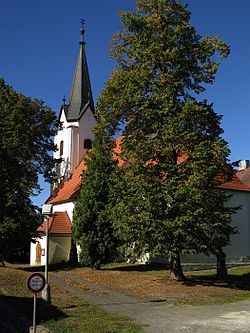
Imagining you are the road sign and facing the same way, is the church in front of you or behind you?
behind

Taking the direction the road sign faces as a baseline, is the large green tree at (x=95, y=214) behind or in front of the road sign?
behind

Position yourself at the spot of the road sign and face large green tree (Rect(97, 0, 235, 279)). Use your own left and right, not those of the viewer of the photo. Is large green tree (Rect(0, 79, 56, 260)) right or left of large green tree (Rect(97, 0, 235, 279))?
left

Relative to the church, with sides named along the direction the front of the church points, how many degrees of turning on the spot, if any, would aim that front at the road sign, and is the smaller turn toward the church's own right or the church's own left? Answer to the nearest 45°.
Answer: approximately 45° to the church's own left

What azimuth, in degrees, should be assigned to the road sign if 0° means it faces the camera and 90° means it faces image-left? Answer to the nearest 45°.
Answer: approximately 0°

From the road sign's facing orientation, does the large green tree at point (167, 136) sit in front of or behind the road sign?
behind

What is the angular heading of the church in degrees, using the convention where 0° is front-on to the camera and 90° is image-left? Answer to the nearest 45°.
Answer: approximately 45°

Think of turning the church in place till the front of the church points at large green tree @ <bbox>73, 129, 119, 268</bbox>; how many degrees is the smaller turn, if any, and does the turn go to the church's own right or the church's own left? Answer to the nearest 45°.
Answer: approximately 45° to the church's own left

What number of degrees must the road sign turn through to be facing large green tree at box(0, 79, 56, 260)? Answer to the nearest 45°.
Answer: approximately 180°
